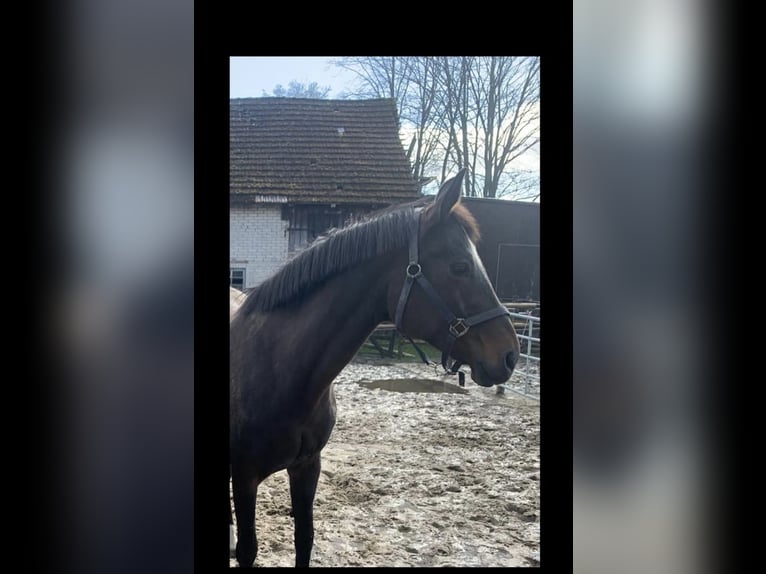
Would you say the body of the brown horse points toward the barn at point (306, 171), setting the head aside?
no

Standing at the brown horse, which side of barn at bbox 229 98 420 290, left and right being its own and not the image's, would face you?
front

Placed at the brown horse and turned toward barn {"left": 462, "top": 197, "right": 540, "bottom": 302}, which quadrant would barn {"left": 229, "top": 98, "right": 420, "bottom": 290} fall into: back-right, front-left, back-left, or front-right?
front-left

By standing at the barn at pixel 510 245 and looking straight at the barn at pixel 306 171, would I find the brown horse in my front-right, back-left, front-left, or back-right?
front-left

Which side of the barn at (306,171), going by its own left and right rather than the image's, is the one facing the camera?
front

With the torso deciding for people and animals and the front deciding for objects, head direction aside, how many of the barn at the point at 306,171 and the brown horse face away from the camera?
0

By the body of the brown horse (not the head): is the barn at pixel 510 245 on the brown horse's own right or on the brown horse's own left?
on the brown horse's own left

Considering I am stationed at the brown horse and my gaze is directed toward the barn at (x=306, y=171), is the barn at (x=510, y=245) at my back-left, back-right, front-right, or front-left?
front-right
